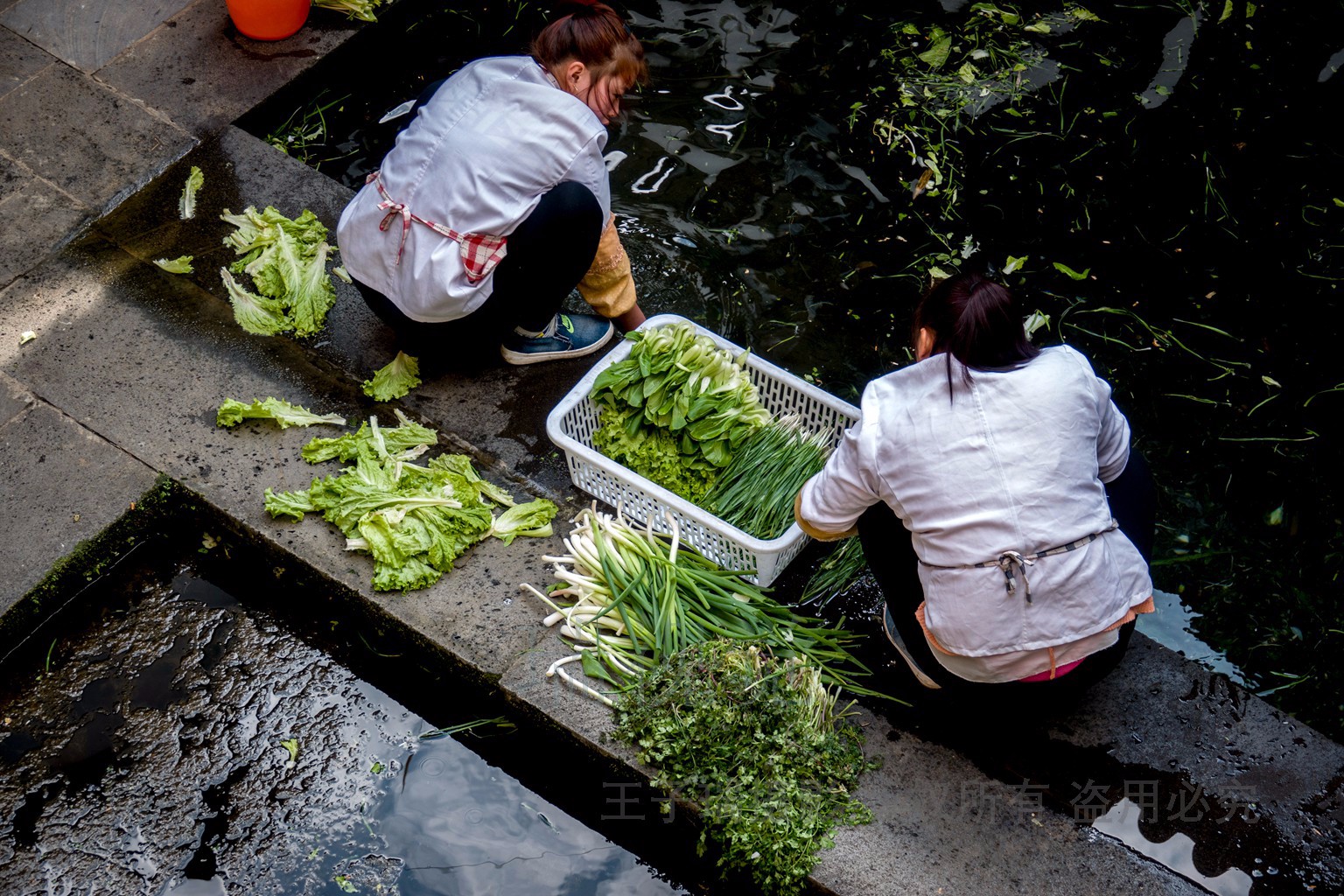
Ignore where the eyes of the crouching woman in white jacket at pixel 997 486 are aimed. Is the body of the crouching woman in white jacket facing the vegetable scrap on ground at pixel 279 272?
no

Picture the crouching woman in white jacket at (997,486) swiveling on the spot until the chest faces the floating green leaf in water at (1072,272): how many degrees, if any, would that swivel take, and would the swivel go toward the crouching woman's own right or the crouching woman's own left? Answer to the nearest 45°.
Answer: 0° — they already face it

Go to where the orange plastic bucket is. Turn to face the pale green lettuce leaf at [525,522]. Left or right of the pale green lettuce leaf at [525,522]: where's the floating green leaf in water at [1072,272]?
left

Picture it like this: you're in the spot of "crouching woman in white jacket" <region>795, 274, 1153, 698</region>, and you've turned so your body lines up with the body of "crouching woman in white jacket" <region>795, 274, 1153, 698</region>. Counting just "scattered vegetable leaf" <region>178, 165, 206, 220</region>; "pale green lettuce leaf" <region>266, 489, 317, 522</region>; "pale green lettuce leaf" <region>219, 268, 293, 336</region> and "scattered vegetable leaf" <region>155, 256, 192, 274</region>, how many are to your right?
0

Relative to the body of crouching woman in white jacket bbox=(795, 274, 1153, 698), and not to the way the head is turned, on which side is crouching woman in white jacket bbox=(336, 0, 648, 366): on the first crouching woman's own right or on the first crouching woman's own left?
on the first crouching woman's own left

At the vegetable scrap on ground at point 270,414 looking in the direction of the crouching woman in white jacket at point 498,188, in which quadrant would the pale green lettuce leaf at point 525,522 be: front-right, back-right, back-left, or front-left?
front-right

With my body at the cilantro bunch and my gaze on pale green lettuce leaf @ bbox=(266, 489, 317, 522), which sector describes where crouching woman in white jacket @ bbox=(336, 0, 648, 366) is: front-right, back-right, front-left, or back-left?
front-right

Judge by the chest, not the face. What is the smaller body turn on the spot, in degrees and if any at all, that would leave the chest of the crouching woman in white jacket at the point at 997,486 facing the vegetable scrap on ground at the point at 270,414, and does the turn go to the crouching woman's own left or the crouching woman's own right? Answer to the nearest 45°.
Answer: approximately 90° to the crouching woman's own left

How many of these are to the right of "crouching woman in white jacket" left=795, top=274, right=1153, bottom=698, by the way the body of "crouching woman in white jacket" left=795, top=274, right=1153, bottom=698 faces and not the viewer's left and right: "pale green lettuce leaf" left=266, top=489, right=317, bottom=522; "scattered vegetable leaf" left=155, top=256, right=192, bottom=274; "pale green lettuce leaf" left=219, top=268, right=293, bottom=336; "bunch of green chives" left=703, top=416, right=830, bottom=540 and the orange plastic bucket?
0

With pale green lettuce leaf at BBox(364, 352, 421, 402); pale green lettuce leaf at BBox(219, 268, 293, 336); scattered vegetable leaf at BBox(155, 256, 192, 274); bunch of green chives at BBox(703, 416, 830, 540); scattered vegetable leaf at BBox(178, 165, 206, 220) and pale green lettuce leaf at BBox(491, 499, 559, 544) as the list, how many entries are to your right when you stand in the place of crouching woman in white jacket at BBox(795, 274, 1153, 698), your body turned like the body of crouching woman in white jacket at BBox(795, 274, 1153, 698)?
0

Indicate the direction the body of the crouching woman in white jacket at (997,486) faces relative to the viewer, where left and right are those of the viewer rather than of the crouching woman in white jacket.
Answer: facing away from the viewer

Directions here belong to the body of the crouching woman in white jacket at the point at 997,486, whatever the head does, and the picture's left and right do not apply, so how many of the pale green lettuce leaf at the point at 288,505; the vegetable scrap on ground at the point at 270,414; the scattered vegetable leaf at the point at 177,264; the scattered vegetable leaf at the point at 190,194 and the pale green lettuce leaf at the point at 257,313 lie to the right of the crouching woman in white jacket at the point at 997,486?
0

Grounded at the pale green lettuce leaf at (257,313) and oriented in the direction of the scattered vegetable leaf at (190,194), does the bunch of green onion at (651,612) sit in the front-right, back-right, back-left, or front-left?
back-right

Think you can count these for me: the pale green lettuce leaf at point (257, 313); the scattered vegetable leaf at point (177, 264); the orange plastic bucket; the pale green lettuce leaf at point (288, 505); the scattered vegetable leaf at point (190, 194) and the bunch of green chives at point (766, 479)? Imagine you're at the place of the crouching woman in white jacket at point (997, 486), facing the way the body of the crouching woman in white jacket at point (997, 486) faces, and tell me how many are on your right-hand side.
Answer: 0

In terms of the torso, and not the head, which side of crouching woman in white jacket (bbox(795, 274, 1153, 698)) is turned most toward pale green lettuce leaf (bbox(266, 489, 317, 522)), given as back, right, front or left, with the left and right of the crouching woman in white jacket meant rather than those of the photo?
left

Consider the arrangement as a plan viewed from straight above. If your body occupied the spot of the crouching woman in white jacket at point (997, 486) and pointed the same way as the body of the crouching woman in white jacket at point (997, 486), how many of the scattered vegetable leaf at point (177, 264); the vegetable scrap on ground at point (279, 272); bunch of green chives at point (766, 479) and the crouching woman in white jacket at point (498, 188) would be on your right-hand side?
0

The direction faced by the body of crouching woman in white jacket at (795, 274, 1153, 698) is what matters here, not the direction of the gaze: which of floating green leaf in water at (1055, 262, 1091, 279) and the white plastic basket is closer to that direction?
the floating green leaf in water

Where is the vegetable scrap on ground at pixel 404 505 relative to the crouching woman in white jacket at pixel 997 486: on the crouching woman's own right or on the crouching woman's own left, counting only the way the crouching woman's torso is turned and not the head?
on the crouching woman's own left

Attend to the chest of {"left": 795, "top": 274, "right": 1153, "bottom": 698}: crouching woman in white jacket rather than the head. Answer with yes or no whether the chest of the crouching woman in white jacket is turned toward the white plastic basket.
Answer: no

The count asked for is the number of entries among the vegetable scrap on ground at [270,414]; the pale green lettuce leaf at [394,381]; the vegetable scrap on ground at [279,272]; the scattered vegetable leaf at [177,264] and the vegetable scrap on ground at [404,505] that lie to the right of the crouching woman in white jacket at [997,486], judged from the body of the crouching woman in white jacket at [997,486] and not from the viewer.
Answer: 0
